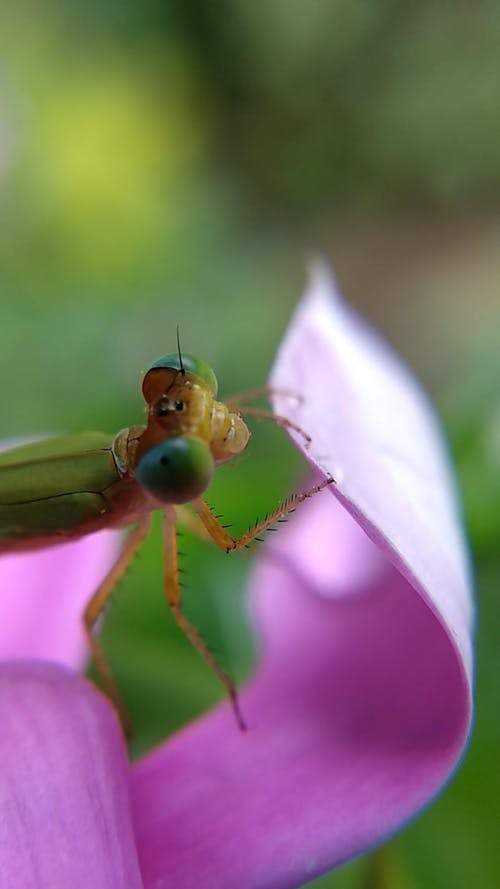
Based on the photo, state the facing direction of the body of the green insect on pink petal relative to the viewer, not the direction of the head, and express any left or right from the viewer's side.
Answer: facing to the right of the viewer
